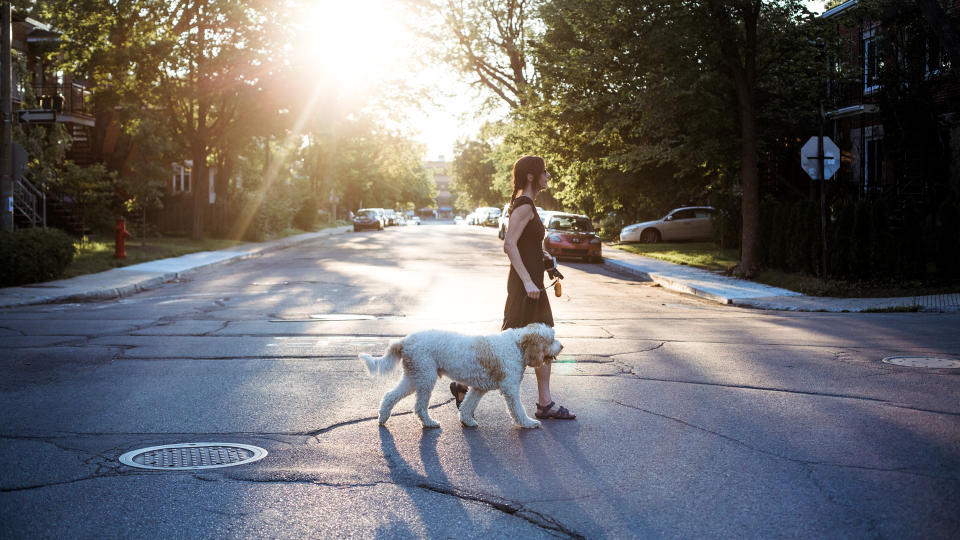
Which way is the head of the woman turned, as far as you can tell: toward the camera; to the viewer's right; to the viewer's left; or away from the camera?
to the viewer's right

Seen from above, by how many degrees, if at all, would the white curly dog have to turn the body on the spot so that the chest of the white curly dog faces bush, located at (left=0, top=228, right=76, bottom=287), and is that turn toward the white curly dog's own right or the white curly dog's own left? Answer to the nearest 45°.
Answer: approximately 135° to the white curly dog's own left

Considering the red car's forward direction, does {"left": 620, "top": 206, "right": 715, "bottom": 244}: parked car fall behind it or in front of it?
behind

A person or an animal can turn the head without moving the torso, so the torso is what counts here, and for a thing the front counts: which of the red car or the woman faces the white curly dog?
the red car

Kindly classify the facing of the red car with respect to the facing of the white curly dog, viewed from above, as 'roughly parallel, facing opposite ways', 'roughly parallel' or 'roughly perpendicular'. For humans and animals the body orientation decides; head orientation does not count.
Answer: roughly perpendicular

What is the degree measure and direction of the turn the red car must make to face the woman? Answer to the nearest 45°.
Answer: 0° — it already faces them

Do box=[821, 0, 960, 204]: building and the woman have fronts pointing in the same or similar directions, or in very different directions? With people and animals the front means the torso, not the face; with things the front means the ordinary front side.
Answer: very different directions

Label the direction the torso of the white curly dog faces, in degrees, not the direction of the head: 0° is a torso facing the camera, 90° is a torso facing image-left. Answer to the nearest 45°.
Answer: approximately 270°

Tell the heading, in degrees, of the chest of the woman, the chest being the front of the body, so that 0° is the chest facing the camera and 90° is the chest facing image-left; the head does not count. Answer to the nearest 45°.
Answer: approximately 270°

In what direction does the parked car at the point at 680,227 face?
to the viewer's left

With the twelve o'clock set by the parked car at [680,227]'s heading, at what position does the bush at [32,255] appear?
The bush is roughly at 10 o'clock from the parked car.

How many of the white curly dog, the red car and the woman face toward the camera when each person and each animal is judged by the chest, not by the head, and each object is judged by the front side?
1
